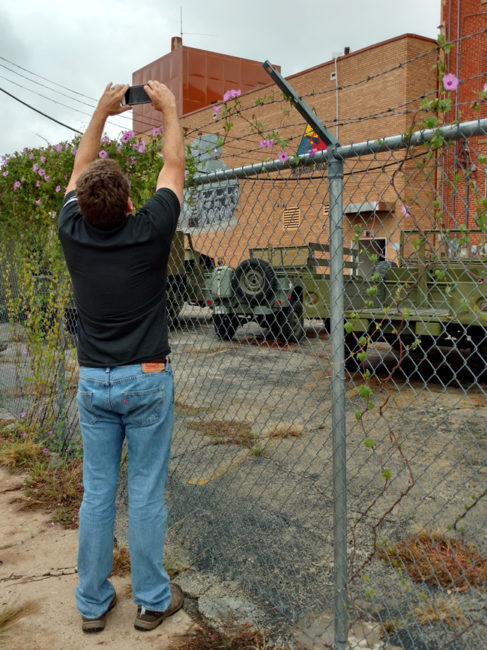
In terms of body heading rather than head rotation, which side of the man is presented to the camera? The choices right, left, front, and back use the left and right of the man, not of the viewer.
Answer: back

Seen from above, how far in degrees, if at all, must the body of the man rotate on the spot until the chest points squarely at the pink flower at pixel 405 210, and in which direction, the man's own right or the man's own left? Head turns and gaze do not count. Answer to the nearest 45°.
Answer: approximately 135° to the man's own right

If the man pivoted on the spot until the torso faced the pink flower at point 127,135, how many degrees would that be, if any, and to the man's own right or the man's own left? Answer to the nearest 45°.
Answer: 0° — they already face it

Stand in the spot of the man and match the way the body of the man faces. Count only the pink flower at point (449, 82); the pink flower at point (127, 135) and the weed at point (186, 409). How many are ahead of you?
2

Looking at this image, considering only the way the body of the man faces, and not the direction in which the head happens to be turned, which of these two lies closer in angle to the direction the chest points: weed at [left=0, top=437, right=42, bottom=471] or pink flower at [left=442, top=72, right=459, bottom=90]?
the weed

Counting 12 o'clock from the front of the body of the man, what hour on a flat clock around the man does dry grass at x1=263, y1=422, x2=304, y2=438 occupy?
The dry grass is roughly at 1 o'clock from the man.

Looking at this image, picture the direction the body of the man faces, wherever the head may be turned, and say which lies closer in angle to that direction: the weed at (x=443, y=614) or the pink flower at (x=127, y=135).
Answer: the pink flower

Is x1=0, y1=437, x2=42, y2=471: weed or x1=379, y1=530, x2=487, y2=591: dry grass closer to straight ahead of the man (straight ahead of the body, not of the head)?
the weed

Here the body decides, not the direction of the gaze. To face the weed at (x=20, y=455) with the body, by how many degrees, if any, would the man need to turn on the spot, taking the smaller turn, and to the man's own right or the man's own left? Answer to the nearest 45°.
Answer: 0° — they already face it

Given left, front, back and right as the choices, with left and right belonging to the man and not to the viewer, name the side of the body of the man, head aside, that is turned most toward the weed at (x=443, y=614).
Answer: right

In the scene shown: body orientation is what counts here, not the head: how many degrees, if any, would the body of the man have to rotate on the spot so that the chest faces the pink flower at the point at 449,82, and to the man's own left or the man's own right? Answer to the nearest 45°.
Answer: approximately 135° to the man's own right

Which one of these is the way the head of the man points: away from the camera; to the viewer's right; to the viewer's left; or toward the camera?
away from the camera
